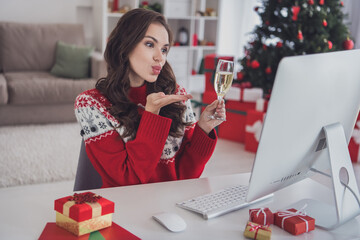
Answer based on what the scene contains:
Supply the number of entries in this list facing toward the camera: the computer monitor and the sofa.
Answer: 1

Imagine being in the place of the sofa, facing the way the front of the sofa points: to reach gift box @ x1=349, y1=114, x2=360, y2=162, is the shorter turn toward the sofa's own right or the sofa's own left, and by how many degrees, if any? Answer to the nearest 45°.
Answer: approximately 45° to the sofa's own left

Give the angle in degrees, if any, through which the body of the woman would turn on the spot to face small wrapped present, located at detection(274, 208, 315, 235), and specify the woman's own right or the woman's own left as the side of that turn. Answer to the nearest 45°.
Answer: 0° — they already face it

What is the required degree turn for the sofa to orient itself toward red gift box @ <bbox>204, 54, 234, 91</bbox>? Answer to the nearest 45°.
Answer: approximately 90° to its left

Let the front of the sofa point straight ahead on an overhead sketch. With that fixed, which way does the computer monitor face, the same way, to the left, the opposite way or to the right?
the opposite way

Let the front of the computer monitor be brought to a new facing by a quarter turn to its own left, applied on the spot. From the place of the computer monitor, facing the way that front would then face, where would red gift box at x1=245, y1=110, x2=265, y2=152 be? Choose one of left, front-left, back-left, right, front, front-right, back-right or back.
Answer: back-right

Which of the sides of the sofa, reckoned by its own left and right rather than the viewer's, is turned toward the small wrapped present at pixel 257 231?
front

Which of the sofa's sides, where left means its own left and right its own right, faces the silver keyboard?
front

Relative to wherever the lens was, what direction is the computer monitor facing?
facing away from the viewer and to the left of the viewer

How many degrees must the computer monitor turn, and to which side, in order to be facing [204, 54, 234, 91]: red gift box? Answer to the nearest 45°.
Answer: approximately 45° to its right

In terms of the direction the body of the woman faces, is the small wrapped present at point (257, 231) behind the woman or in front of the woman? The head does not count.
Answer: in front

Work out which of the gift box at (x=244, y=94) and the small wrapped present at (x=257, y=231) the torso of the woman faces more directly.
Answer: the small wrapped present

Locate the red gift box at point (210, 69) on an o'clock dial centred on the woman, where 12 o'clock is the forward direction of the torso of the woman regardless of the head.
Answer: The red gift box is roughly at 8 o'clock from the woman.
